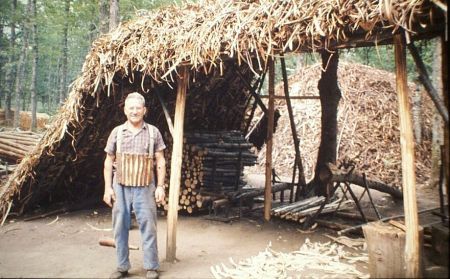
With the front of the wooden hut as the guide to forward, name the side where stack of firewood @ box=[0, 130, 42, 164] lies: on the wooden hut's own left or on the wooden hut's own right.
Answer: on the wooden hut's own right

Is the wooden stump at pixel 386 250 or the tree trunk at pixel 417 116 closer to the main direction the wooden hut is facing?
the wooden stump

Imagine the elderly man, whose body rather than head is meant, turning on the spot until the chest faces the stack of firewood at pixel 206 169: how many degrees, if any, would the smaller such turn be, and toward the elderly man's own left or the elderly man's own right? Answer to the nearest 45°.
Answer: approximately 135° to the elderly man's own left

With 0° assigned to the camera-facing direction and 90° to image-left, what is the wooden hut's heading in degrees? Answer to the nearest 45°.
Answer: approximately 0°

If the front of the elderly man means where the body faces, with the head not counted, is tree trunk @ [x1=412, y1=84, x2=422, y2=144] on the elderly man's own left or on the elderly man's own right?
on the elderly man's own left

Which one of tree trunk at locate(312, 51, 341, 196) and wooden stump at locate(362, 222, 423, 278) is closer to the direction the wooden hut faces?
the wooden stump

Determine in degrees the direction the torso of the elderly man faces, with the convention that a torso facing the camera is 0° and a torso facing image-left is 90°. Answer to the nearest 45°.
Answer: approximately 0°

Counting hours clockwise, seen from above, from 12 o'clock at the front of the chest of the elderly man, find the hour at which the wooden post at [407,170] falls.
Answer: The wooden post is roughly at 10 o'clock from the elderly man.
